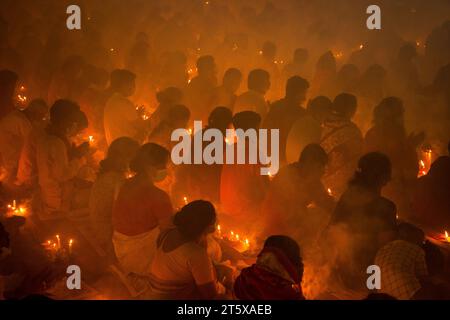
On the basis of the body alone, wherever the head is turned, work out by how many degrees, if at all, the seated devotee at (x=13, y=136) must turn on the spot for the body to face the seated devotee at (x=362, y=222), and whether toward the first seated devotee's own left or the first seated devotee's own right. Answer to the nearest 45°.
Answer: approximately 45° to the first seated devotee's own right

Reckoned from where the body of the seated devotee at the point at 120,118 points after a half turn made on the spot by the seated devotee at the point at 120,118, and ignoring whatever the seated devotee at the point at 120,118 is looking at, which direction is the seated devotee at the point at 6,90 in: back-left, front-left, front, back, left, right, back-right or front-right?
front-right

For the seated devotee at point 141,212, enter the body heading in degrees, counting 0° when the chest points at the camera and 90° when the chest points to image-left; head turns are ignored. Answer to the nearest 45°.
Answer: approximately 225°

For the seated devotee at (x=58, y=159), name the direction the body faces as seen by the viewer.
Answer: to the viewer's right

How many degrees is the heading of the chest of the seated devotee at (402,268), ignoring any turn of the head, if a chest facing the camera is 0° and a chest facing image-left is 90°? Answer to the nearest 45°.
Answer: approximately 225°

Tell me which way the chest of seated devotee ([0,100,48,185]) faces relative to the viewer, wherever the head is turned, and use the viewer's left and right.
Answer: facing to the right of the viewer

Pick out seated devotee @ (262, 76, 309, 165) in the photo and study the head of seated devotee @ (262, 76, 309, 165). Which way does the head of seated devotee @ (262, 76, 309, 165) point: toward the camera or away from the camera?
away from the camera

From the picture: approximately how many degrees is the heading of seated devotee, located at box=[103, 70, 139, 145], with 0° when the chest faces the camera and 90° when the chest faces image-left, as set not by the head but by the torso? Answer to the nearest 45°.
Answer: approximately 225°

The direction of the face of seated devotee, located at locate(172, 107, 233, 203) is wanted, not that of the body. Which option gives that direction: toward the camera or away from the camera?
away from the camera

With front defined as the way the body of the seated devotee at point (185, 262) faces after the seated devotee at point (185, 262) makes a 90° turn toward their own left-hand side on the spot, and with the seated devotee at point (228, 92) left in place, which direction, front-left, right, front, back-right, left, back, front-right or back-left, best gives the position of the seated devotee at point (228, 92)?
front-right

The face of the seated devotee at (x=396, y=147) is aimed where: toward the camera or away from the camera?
away from the camera

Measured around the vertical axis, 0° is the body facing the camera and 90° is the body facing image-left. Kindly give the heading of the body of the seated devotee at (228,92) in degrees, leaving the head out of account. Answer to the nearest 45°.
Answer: approximately 225°

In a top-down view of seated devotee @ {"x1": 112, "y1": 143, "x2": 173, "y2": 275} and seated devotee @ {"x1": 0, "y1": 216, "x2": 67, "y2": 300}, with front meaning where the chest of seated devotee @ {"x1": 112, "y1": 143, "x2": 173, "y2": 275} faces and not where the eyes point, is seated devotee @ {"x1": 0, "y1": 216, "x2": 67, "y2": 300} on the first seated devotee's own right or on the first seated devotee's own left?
on the first seated devotee's own left

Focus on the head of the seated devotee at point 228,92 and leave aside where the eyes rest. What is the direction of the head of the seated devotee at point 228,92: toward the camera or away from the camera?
away from the camera
